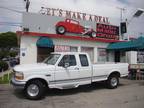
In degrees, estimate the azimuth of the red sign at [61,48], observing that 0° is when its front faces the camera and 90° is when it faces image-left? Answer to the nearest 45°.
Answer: approximately 0°

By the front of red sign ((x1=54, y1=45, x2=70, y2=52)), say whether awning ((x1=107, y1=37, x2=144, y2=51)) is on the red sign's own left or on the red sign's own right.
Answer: on the red sign's own left

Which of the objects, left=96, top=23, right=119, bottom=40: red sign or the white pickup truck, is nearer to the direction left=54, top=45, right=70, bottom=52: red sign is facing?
the white pickup truck

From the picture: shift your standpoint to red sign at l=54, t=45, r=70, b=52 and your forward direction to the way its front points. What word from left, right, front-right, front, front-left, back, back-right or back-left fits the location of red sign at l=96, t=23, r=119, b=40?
back-left

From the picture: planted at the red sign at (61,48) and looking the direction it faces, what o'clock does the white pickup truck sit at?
The white pickup truck is roughly at 12 o'clock from the red sign.
